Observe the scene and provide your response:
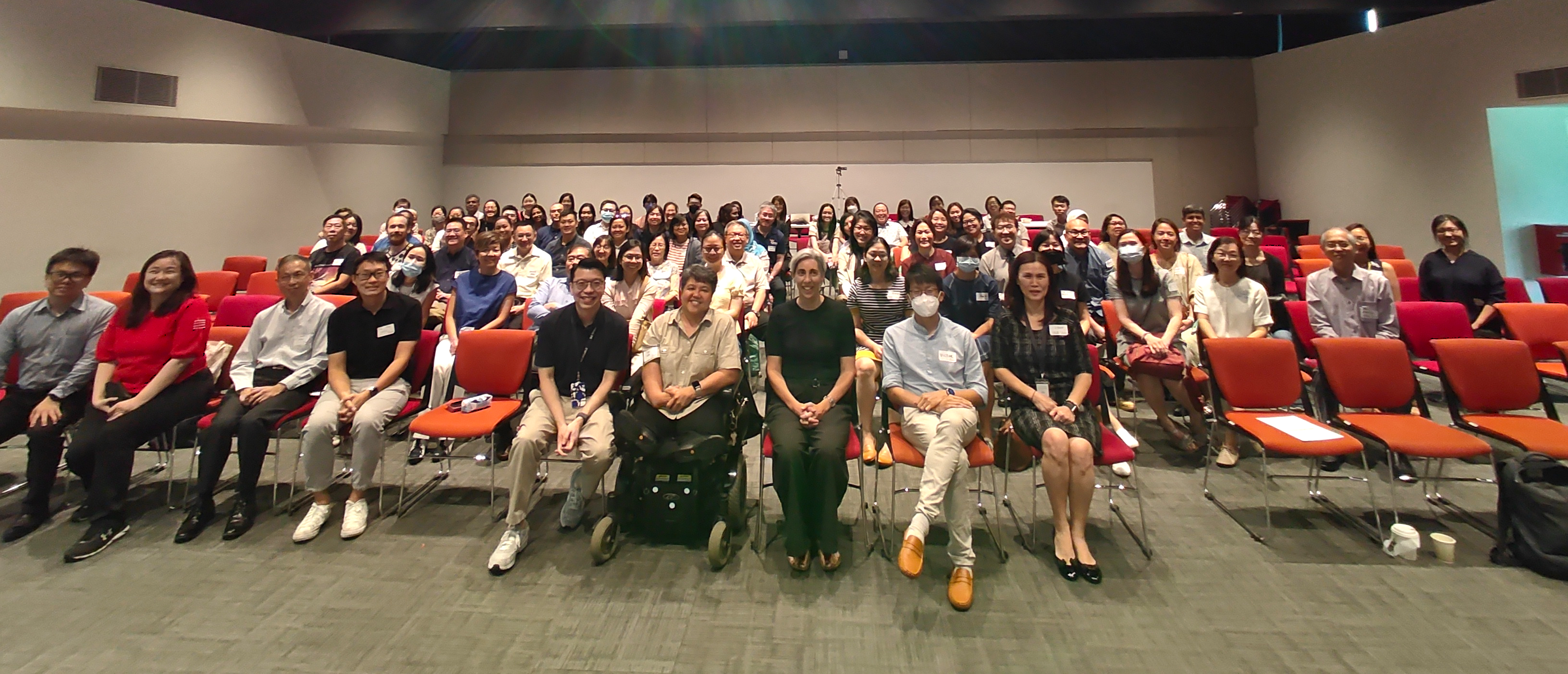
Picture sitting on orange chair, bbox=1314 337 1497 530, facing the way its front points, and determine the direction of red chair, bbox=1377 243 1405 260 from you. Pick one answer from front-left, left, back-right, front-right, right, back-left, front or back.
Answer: back-left

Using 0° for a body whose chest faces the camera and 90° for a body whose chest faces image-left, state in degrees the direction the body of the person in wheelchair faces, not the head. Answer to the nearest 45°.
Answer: approximately 0°

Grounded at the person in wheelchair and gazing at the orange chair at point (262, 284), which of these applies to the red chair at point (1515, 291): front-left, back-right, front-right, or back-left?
back-right

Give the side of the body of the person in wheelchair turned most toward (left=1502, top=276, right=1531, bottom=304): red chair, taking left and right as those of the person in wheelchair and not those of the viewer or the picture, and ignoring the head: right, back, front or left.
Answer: left

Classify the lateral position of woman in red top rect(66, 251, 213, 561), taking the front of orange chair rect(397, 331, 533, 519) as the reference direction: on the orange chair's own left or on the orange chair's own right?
on the orange chair's own right

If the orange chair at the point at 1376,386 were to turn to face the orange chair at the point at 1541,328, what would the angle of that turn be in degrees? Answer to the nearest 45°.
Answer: approximately 135° to its left

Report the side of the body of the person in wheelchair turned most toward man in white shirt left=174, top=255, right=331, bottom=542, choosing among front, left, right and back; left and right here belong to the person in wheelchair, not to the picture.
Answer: right

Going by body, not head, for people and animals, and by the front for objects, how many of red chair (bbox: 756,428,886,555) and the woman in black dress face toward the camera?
2

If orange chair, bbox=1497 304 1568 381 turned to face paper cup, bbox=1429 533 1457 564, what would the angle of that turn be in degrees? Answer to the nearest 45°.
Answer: approximately 45° to its right

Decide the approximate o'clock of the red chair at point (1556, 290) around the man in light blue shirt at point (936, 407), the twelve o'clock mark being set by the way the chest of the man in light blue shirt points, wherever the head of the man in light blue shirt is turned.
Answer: The red chair is roughly at 8 o'clock from the man in light blue shirt.

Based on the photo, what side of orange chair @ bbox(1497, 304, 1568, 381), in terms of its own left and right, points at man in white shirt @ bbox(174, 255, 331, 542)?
right
